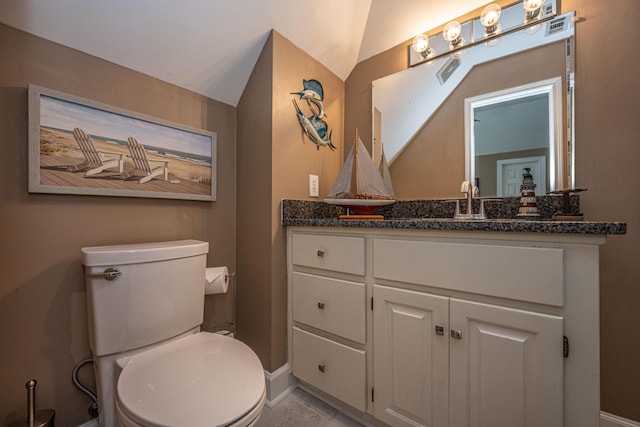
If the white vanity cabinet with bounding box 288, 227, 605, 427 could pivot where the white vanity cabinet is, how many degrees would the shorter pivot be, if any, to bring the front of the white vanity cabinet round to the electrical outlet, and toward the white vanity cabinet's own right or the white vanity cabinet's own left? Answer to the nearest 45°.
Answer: approximately 90° to the white vanity cabinet's own right

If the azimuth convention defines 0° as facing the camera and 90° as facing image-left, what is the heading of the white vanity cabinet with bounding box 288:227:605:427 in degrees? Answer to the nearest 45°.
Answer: approximately 45°

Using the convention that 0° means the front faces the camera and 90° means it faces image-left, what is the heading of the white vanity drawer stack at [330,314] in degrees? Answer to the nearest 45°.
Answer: approximately 45°

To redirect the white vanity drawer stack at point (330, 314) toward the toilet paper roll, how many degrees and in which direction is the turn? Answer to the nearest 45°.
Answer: approximately 45° to its right

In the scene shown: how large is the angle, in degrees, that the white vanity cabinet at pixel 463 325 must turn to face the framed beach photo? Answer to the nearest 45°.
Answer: approximately 45° to its right
